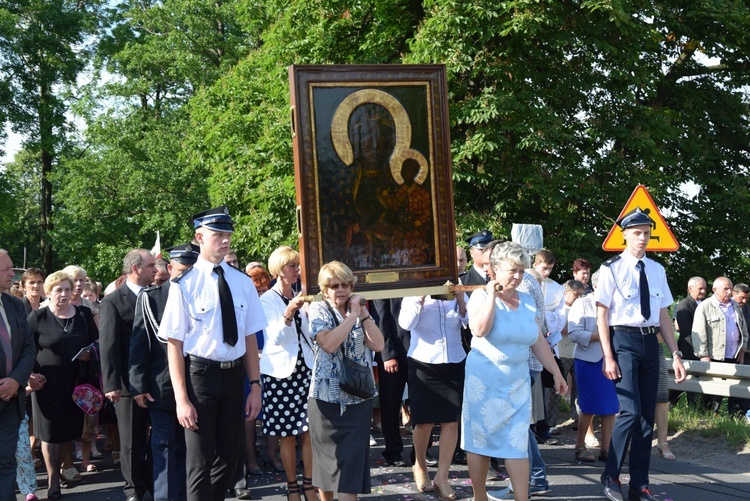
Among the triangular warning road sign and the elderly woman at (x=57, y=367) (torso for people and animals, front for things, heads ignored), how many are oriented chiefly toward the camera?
2

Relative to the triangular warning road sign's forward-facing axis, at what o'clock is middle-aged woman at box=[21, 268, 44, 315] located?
The middle-aged woman is roughly at 2 o'clock from the triangular warning road sign.

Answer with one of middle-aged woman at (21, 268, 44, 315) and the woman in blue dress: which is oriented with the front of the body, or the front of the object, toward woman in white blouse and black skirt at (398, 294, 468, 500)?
middle-aged woman at (21, 268, 44, 315)

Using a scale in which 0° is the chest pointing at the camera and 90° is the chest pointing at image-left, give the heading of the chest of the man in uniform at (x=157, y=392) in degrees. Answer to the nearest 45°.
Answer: approximately 315°

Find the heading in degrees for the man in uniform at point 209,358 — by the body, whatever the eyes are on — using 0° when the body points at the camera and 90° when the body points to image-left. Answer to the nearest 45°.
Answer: approximately 315°

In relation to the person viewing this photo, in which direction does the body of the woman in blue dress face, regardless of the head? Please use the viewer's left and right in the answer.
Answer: facing the viewer and to the right of the viewer

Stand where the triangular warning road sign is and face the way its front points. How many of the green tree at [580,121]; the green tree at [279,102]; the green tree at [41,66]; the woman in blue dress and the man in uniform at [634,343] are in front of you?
2

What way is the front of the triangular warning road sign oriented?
toward the camera

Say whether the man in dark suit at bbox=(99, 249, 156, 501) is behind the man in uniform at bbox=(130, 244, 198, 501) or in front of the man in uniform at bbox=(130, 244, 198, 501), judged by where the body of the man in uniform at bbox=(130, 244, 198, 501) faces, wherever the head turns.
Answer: behind

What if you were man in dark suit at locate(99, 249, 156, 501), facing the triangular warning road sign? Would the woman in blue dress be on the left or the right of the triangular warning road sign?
right
